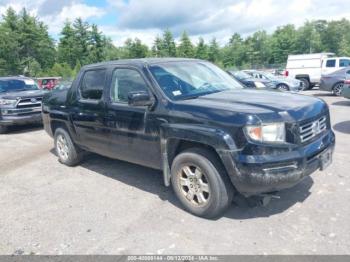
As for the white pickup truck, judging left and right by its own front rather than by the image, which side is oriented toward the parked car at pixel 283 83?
back

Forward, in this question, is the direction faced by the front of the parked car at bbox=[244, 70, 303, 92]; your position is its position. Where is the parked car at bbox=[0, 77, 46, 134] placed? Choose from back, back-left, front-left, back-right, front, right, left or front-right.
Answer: right

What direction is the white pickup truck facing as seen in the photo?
to the viewer's right

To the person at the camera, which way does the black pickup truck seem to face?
facing the viewer and to the right of the viewer

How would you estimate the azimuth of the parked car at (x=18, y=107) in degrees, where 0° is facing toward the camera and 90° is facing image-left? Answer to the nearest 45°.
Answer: approximately 315°

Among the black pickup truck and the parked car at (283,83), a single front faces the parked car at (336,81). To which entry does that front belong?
the parked car at (283,83)

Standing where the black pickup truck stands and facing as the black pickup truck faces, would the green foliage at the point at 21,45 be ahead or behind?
behind

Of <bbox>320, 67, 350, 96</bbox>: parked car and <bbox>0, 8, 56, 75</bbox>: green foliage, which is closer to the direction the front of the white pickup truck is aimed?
the parked car

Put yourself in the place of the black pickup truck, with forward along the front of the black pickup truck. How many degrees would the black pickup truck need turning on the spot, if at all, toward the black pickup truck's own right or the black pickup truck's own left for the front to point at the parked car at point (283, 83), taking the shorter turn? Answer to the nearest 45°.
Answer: approximately 135° to the black pickup truck's own left
